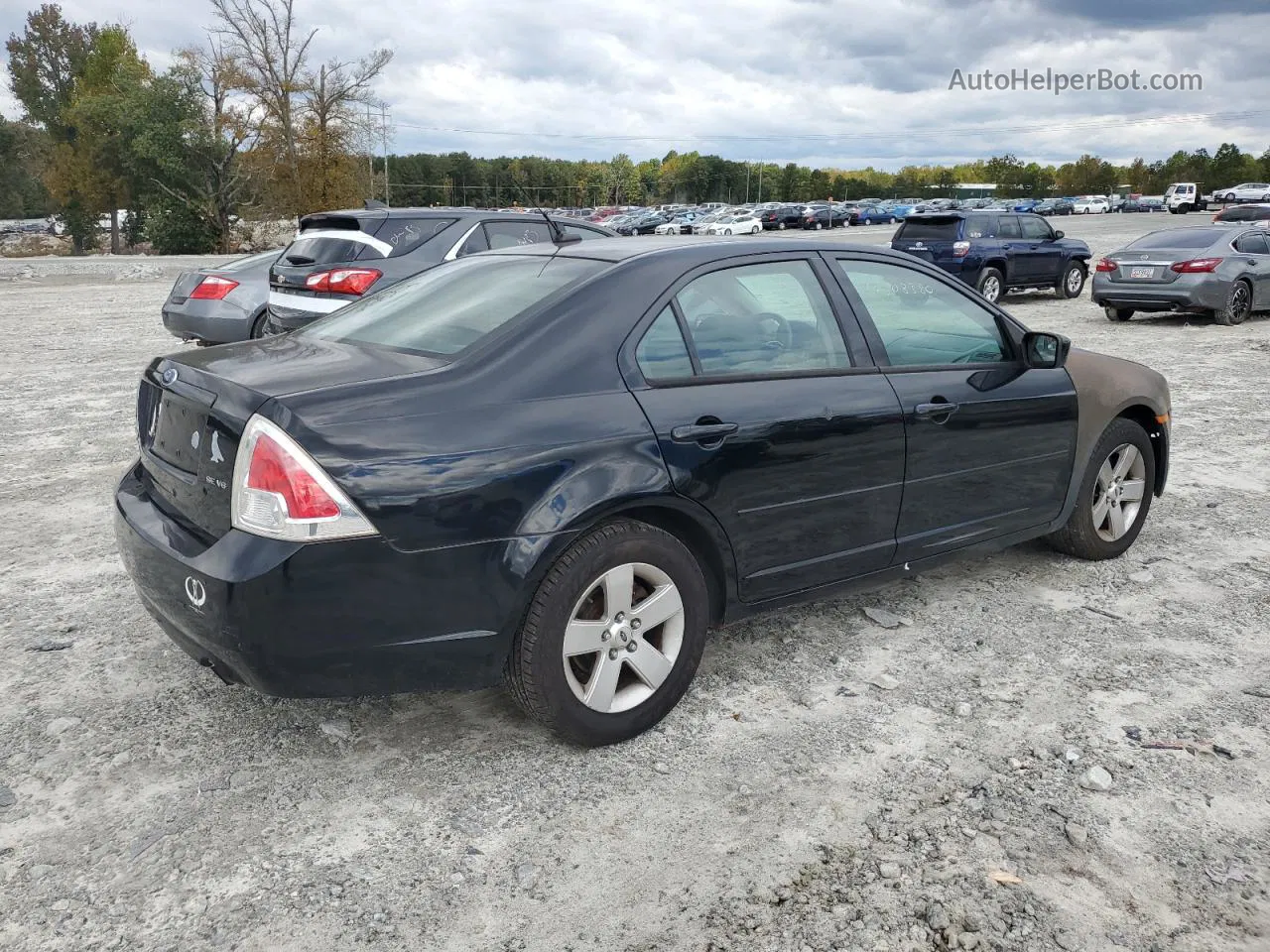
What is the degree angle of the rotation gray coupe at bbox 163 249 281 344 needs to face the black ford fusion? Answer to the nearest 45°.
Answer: approximately 135° to its right

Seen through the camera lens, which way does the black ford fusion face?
facing away from the viewer and to the right of the viewer

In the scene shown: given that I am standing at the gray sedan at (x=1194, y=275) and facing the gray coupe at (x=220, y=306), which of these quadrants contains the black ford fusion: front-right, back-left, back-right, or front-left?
front-left

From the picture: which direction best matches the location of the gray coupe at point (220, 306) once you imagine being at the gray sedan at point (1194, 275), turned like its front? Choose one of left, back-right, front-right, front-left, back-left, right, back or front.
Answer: back

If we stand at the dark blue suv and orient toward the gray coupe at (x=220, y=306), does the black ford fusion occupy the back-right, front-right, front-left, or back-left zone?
front-left

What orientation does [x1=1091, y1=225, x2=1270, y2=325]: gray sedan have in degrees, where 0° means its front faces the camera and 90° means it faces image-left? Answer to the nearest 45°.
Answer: approximately 225°

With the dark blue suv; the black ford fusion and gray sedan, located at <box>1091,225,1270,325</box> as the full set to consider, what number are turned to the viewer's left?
0

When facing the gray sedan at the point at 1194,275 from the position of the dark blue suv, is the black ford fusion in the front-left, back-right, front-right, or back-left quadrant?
front-right

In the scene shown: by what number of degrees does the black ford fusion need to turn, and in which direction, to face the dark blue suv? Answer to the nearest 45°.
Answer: approximately 45° to its left

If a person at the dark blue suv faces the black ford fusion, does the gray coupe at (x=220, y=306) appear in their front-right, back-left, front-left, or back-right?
front-right

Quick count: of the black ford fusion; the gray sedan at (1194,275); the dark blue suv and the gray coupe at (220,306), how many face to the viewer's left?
0

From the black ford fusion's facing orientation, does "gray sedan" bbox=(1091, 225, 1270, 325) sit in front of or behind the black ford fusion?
in front

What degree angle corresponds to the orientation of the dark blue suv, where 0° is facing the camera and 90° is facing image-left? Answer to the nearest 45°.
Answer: approximately 225°

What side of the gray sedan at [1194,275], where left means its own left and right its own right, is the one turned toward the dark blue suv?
left

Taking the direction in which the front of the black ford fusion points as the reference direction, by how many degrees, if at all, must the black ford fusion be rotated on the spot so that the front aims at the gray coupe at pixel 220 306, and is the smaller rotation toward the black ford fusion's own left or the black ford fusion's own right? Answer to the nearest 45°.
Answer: approximately 90° to the black ford fusion's own left

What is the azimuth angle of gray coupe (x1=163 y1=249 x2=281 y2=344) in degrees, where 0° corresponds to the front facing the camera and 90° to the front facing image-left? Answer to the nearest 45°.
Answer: approximately 225°

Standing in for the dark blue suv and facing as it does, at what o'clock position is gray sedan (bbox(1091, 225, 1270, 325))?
The gray sedan is roughly at 3 o'clock from the dark blue suv.

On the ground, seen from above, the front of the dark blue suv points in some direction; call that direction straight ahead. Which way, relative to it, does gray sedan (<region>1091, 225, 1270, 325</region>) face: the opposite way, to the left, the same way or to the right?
the same way

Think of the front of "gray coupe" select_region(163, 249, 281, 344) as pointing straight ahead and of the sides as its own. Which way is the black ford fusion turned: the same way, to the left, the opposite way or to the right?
the same way
